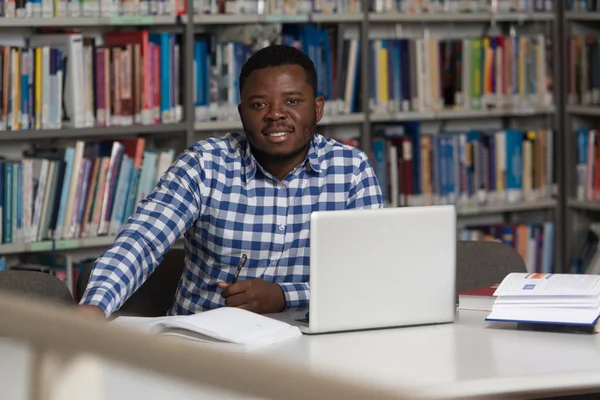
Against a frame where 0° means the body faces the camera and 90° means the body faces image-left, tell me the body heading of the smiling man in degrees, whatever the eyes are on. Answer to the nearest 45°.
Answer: approximately 0°

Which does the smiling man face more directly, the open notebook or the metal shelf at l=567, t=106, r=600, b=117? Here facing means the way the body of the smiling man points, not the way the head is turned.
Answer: the open notebook

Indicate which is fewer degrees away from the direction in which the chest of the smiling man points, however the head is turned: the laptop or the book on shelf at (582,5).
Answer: the laptop

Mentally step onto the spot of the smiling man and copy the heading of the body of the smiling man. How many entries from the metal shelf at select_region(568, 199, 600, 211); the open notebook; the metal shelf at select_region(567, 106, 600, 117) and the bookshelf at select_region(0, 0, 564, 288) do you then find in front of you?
1

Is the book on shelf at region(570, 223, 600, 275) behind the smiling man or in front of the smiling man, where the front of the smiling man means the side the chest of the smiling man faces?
behind

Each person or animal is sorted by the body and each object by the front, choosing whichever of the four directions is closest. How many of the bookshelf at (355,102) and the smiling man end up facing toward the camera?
2

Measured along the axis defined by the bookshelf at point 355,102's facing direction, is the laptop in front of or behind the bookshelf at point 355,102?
in front

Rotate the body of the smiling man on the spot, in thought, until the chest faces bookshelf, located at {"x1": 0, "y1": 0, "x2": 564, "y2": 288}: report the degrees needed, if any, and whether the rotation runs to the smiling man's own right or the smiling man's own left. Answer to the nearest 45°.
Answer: approximately 180°

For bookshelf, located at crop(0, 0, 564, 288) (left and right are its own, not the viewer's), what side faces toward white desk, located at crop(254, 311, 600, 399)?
front

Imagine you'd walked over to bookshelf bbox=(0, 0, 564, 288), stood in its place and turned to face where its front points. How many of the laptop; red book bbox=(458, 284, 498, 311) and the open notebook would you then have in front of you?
3
